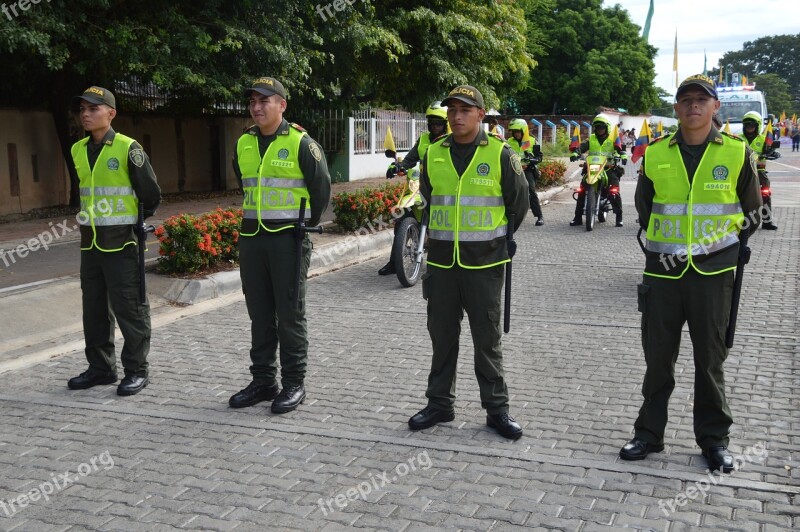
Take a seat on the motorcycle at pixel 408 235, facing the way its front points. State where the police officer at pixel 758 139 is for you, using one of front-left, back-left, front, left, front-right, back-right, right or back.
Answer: back-left

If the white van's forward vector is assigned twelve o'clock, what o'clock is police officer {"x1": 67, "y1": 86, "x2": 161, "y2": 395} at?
The police officer is roughly at 12 o'clock from the white van.

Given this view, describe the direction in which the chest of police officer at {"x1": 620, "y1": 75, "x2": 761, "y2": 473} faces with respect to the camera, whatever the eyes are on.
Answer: toward the camera

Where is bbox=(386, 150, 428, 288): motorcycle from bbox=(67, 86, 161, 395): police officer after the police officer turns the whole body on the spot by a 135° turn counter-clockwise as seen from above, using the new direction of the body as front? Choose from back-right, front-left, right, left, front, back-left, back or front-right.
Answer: front-left

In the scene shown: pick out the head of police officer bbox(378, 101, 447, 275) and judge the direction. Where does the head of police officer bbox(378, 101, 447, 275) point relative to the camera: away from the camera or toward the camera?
toward the camera

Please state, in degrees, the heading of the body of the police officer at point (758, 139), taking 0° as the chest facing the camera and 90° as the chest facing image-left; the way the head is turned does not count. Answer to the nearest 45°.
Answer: approximately 0°

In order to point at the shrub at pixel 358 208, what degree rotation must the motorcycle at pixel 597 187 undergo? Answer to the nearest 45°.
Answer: approximately 45° to its right

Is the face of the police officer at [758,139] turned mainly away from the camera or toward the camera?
toward the camera

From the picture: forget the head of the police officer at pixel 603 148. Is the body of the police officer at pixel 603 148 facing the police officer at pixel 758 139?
no

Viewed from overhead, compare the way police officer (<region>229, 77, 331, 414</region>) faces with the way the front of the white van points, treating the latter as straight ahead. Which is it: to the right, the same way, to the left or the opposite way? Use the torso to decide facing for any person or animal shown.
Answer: the same way

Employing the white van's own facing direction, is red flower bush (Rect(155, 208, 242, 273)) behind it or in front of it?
in front

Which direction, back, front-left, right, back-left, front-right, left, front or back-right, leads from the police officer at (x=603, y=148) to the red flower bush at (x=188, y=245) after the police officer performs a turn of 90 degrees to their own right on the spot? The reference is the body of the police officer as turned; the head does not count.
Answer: front-left

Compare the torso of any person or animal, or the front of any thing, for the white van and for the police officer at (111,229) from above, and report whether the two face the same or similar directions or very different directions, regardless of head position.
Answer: same or similar directions

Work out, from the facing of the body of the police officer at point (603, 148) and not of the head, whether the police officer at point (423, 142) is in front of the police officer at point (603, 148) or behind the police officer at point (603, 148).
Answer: in front

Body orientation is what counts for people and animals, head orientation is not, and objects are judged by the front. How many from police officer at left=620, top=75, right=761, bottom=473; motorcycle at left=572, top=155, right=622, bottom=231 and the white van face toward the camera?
3

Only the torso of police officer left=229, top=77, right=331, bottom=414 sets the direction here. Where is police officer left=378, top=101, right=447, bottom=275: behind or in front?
behind

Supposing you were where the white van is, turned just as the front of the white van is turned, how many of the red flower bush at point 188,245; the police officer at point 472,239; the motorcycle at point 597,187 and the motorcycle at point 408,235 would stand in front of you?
4

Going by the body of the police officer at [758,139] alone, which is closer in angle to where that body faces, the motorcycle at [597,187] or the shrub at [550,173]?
the motorcycle

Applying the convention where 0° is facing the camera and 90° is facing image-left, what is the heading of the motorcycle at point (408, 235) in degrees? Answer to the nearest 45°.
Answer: approximately 0°
